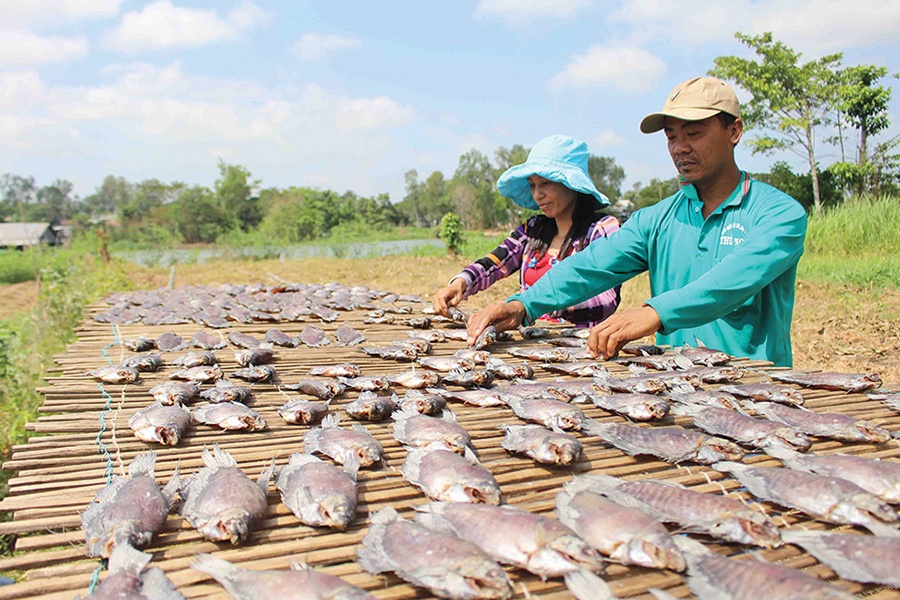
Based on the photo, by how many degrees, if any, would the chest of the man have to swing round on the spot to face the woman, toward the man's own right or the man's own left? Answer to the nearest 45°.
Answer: approximately 90° to the man's own right

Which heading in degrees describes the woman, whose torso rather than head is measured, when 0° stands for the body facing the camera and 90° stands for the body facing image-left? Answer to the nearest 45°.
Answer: approximately 45°

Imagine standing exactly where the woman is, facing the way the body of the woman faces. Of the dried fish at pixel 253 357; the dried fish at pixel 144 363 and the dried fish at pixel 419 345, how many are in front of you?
3

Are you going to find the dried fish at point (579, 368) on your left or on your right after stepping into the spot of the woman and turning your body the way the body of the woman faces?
on your left

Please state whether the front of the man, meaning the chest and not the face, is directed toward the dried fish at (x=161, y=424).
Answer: yes

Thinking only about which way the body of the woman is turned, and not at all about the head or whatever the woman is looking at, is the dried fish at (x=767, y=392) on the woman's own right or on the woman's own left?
on the woman's own left

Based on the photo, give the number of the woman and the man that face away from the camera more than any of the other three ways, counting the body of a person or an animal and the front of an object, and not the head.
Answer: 0

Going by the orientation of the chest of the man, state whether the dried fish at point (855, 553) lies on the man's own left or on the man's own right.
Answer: on the man's own left

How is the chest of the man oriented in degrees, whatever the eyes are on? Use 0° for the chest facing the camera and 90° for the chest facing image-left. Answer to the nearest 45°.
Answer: approximately 45°

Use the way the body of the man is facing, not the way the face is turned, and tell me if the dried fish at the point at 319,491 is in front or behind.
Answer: in front

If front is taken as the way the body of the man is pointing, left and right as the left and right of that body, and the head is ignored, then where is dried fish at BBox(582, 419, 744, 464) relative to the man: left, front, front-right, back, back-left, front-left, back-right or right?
front-left

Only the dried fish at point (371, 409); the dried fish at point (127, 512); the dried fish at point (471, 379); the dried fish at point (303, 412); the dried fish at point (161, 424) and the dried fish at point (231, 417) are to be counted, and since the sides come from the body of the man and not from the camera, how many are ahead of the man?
6
